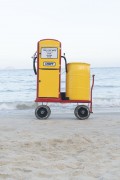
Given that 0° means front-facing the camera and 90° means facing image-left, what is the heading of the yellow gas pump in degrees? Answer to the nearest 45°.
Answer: approximately 0°
